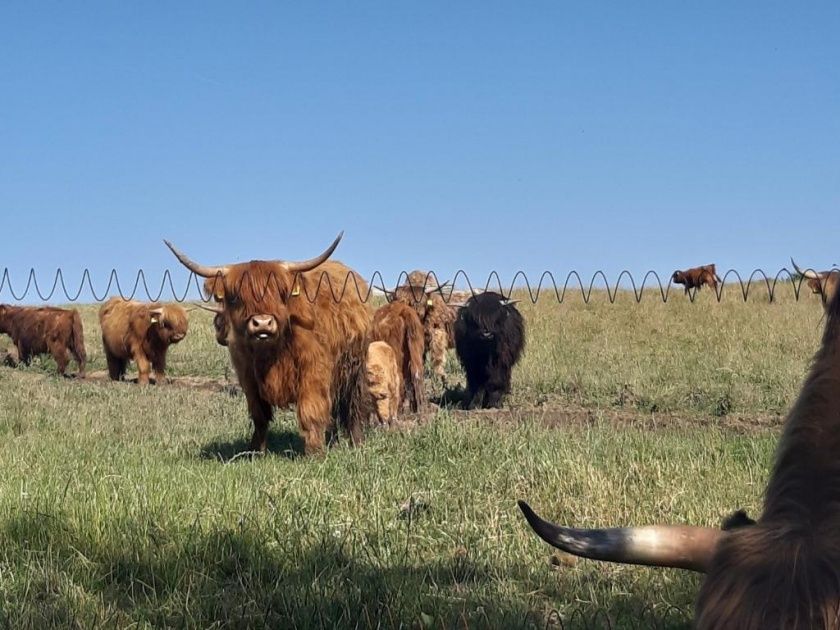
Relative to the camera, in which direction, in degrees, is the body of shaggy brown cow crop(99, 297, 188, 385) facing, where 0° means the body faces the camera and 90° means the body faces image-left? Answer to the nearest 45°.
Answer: approximately 315°

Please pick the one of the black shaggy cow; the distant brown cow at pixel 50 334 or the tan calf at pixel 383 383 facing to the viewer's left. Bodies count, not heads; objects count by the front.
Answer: the distant brown cow

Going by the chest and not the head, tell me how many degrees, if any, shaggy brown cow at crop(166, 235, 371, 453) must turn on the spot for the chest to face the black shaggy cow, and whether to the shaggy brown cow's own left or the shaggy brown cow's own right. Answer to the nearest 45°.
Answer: approximately 180°

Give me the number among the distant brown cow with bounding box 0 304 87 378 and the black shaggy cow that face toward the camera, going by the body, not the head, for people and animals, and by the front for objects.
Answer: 1

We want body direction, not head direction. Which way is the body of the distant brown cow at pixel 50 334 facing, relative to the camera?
to the viewer's left

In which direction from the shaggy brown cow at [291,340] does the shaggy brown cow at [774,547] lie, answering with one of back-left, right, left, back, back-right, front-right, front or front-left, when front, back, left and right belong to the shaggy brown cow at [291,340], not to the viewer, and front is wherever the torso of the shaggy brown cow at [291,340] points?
front-left

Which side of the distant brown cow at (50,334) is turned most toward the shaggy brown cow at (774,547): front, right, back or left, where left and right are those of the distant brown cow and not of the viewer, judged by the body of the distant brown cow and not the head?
left

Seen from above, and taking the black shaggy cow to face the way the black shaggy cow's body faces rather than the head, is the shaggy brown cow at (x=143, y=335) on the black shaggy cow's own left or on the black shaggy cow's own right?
on the black shaggy cow's own right
